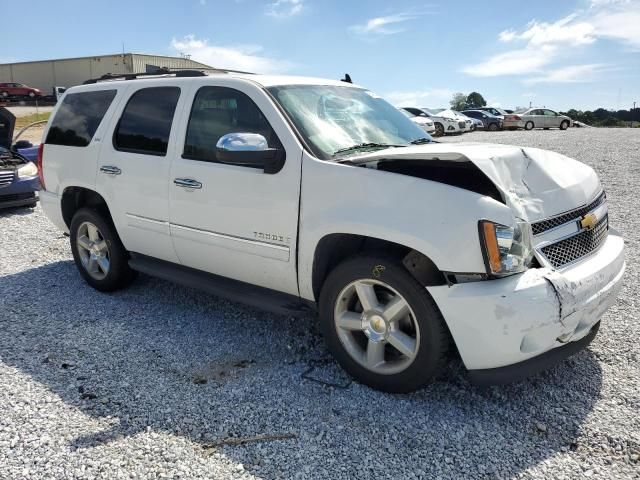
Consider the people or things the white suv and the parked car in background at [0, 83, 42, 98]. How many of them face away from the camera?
0

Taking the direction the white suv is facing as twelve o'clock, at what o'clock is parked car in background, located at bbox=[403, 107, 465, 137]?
The parked car in background is roughly at 8 o'clock from the white suv.

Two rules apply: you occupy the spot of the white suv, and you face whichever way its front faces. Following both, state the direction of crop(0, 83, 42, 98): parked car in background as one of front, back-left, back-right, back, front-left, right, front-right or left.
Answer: back

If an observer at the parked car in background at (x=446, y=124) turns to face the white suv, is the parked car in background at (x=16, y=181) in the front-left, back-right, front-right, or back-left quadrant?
front-right

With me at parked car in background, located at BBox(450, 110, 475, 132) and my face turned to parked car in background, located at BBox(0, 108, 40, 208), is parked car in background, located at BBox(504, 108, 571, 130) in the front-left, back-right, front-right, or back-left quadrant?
back-left

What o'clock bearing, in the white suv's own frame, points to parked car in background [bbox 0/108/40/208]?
The parked car in background is roughly at 6 o'clock from the white suv.
